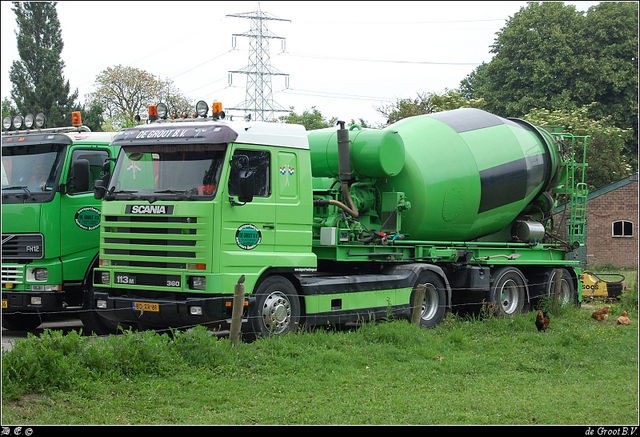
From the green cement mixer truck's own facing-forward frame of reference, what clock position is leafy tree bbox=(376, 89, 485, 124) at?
The leafy tree is roughly at 5 o'clock from the green cement mixer truck.

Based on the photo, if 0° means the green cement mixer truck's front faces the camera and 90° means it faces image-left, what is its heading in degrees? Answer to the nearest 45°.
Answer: approximately 45°

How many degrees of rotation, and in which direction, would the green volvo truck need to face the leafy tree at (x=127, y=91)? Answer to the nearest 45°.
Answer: approximately 135° to its right

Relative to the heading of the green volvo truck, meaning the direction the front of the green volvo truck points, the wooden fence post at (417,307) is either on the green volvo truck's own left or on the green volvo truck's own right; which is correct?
on the green volvo truck's own left

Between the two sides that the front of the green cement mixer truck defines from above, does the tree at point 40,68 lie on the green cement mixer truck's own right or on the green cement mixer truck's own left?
on the green cement mixer truck's own right

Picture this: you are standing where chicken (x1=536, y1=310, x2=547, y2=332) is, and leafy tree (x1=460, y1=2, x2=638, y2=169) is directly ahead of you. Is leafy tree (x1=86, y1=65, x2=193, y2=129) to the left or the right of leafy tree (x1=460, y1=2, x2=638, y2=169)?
left

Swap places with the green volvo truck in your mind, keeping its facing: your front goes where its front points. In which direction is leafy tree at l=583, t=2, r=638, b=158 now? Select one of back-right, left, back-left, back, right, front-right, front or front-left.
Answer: back

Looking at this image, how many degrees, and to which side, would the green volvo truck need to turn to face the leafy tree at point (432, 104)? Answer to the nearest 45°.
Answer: approximately 180°

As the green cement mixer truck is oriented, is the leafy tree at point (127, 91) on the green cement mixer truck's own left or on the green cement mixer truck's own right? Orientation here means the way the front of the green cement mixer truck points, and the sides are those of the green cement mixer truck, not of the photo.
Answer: on the green cement mixer truck's own right

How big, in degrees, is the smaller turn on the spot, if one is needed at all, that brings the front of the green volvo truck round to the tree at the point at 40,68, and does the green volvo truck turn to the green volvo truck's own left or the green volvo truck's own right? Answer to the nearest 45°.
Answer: approximately 135° to the green volvo truck's own right

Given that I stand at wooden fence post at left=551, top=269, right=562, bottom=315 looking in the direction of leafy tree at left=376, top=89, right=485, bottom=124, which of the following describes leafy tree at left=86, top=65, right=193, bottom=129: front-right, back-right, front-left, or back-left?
front-left

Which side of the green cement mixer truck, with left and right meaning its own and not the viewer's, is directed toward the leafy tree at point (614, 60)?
back

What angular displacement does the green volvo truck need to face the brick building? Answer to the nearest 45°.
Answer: approximately 180°

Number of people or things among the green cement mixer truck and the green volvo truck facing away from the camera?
0

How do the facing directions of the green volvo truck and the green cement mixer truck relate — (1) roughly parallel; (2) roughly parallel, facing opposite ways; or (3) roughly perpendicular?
roughly parallel

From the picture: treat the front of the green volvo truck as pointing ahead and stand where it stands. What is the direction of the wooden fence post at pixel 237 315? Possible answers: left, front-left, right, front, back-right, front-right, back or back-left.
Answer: left

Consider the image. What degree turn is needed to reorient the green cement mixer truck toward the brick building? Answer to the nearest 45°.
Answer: approximately 180°
